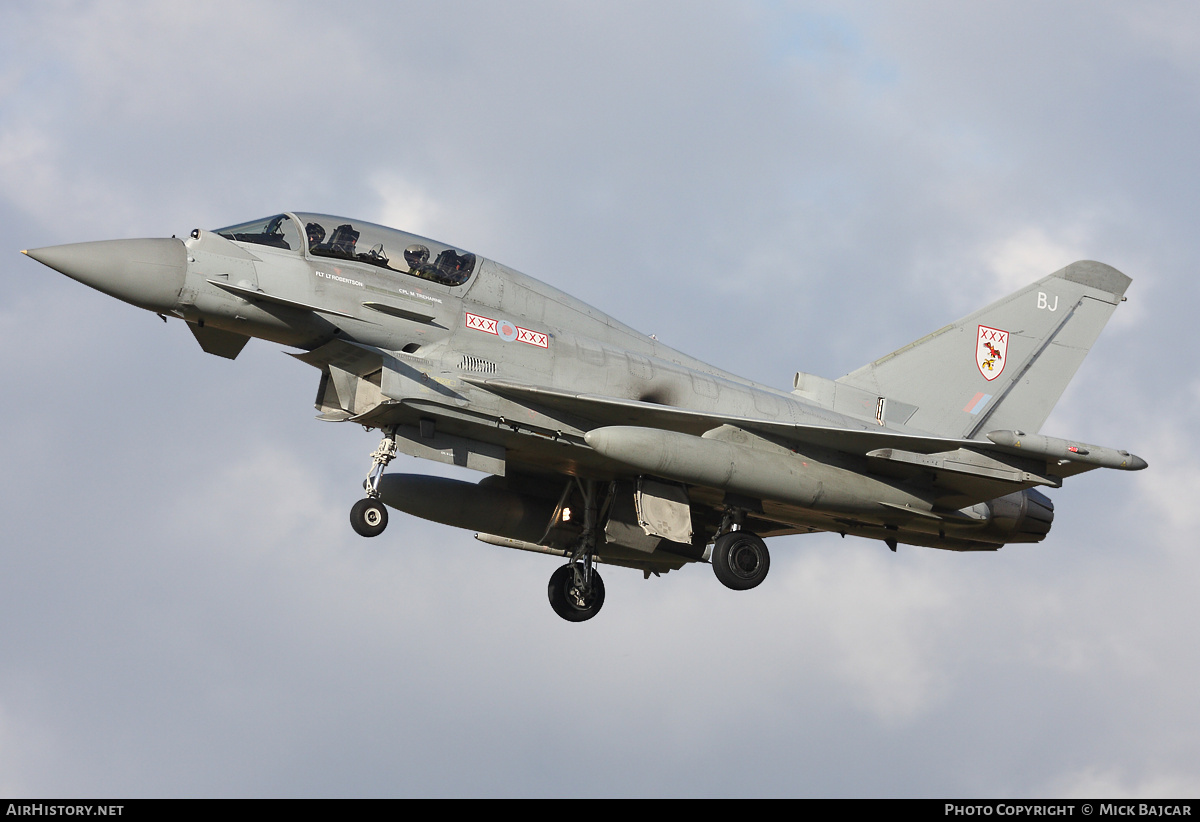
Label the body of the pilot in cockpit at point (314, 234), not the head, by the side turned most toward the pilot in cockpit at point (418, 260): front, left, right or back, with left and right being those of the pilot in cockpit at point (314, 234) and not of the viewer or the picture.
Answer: back

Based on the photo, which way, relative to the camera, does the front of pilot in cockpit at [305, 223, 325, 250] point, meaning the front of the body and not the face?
to the viewer's left
